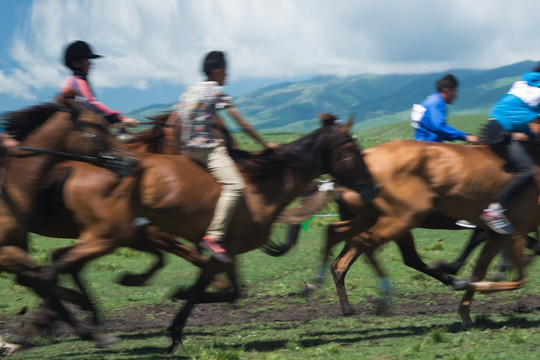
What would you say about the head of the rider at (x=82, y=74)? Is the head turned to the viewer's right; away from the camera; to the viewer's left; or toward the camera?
to the viewer's right

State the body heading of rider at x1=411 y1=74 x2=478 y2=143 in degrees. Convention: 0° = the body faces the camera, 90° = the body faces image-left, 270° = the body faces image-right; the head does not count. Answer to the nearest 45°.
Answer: approximately 270°

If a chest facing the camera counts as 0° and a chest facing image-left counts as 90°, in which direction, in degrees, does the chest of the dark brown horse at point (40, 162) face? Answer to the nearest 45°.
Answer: approximately 270°

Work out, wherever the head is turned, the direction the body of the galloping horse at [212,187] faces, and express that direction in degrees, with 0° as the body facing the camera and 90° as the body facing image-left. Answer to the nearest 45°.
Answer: approximately 270°

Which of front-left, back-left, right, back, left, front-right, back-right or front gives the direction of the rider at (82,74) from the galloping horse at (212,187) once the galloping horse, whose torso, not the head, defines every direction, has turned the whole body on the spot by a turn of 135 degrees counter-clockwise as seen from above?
front

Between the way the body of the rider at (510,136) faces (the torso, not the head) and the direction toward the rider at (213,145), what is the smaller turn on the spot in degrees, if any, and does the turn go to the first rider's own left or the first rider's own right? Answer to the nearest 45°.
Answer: approximately 135° to the first rider's own right

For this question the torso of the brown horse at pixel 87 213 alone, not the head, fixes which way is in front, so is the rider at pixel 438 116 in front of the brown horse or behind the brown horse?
in front

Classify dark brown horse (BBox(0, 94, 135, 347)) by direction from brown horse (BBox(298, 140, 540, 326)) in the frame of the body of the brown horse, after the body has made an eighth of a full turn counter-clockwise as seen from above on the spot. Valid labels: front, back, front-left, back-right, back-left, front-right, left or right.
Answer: back

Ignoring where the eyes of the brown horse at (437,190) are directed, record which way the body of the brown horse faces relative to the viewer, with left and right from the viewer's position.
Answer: facing to the right of the viewer

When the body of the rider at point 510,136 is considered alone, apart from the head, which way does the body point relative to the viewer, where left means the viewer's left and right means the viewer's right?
facing to the right of the viewer

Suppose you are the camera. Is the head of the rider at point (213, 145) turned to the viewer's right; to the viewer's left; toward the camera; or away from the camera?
to the viewer's right

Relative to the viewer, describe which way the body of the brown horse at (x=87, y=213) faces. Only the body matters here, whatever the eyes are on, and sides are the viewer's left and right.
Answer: facing to the right of the viewer

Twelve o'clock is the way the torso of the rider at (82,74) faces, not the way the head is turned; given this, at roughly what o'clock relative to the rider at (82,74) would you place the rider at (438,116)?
the rider at (438,116) is roughly at 12 o'clock from the rider at (82,74).
